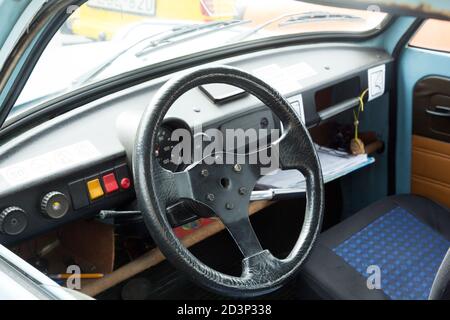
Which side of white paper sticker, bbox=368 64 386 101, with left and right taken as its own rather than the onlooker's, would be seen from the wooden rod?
right

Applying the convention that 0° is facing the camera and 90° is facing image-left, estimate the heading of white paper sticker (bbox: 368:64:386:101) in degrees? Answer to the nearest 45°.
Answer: approximately 315°
